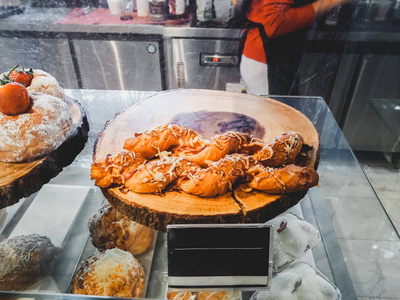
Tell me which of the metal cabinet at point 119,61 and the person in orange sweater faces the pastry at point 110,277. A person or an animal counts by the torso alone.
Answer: the metal cabinet

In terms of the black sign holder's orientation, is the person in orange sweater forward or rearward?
rearward

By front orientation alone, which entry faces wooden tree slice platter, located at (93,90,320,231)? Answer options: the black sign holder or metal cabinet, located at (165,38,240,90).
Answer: the metal cabinet

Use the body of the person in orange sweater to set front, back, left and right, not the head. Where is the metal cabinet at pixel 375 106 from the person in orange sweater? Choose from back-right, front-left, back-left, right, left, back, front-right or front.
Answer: front-left

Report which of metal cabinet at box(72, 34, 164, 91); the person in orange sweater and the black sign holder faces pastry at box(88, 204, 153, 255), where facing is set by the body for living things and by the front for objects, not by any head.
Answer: the metal cabinet

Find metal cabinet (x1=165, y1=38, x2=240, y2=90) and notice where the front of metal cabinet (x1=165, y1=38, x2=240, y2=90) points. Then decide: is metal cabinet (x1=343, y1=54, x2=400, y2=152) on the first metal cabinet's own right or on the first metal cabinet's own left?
on the first metal cabinet's own left

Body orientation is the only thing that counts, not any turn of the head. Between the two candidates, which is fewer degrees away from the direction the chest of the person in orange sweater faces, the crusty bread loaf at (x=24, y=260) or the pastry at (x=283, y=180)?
the pastry
